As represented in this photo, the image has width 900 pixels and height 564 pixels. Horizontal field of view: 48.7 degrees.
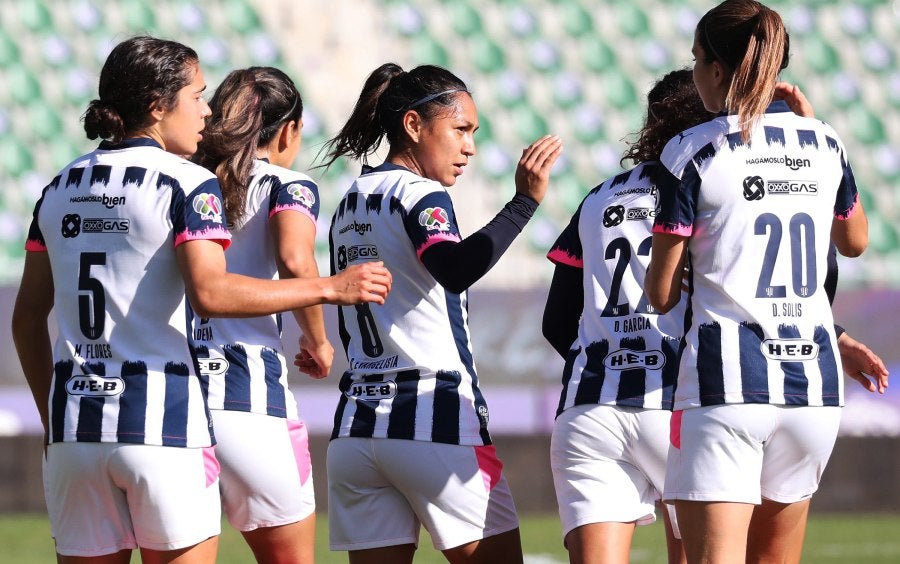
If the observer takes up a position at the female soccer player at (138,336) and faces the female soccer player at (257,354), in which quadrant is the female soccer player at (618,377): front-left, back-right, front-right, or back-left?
front-right

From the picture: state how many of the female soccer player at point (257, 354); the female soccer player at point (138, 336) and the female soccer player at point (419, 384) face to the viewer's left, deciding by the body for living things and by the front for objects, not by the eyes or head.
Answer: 0

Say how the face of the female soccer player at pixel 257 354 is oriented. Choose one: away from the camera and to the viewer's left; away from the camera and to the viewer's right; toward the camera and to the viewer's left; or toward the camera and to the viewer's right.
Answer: away from the camera and to the viewer's right

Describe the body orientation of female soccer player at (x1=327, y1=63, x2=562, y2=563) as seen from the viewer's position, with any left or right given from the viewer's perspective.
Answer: facing away from the viewer and to the right of the viewer

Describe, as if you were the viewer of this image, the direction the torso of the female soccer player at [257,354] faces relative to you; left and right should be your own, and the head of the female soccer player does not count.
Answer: facing away from the viewer and to the right of the viewer

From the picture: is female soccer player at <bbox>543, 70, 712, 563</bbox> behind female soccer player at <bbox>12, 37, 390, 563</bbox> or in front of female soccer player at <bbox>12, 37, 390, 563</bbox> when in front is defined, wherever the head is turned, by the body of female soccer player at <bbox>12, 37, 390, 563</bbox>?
in front

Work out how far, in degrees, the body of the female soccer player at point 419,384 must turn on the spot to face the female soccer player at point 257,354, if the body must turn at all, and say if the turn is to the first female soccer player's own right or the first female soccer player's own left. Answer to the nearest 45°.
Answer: approximately 90° to the first female soccer player's own left

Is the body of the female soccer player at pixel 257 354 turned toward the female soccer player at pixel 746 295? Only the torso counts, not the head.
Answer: no

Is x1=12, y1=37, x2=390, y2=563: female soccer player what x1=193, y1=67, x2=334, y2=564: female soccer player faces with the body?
no

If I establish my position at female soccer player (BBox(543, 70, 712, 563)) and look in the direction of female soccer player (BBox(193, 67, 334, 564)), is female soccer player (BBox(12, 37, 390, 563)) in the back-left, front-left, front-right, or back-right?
front-left

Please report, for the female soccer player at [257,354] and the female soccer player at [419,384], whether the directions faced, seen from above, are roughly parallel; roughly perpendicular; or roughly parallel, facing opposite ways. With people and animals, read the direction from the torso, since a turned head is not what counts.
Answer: roughly parallel

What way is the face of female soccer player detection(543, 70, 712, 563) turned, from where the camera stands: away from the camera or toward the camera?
away from the camera

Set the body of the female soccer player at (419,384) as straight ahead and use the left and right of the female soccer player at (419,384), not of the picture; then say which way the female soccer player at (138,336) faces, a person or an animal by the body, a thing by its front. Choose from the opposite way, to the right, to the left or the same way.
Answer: the same way

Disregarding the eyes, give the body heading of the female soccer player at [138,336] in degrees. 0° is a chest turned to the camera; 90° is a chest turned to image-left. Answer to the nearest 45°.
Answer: approximately 225°

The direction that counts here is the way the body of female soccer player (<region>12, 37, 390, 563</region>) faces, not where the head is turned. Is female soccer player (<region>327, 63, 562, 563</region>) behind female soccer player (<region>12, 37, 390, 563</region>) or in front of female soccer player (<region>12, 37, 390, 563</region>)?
in front

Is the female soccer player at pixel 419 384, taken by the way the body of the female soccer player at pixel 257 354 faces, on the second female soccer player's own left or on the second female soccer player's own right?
on the second female soccer player's own right

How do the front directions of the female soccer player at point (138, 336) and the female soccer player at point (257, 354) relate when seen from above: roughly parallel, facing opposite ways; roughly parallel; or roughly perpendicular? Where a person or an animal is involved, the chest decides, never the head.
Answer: roughly parallel

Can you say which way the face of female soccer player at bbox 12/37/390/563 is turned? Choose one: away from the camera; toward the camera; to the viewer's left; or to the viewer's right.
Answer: to the viewer's right
